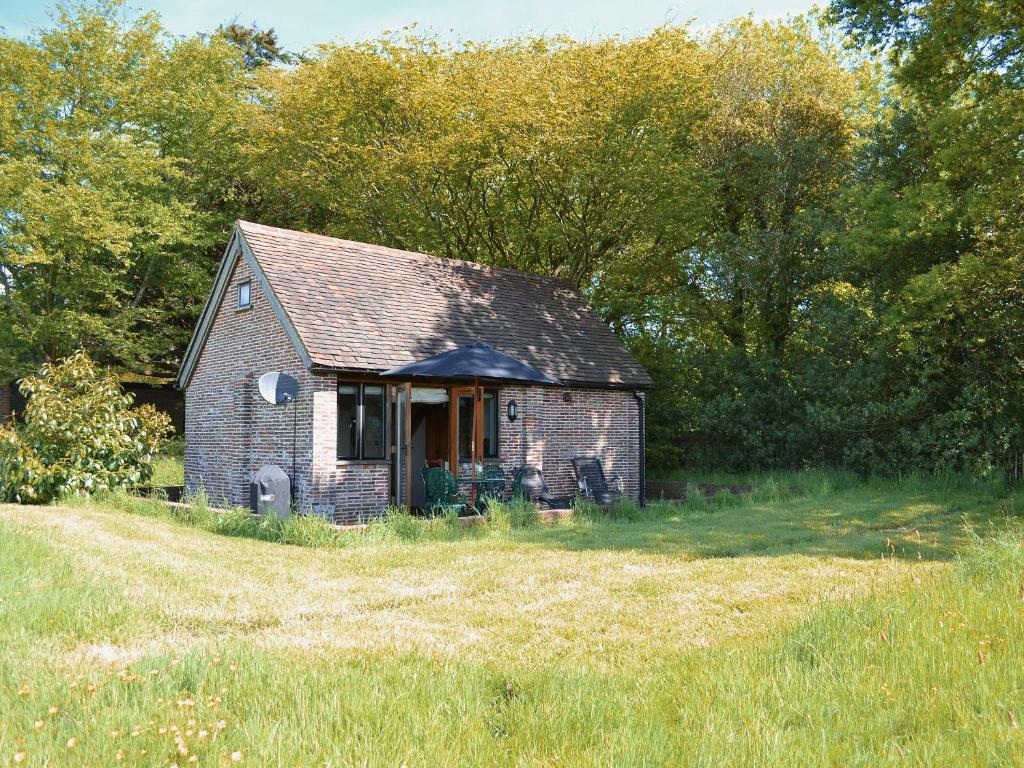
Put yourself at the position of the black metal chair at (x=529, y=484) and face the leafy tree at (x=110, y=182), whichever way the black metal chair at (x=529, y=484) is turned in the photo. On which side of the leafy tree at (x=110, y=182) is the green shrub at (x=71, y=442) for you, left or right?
left

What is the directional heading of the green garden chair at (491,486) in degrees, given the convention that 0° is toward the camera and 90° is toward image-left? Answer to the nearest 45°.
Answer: approximately 45°

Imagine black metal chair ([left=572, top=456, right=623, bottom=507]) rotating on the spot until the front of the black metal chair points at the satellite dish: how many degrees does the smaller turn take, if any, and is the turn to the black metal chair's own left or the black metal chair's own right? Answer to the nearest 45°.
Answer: approximately 90° to the black metal chair's own right

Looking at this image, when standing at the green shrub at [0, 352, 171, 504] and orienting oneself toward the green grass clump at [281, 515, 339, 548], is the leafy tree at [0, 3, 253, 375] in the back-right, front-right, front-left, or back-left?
back-left

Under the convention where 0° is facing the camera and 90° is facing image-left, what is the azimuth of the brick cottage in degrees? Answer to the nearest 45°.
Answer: approximately 315°

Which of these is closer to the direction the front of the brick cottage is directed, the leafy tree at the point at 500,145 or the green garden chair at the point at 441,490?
the green garden chair

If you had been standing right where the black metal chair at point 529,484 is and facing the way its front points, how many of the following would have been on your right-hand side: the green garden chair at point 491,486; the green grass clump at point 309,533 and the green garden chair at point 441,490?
3

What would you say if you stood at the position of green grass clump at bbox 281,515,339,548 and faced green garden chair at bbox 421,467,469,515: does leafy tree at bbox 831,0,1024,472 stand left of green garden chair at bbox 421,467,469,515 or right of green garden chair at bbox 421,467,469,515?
right

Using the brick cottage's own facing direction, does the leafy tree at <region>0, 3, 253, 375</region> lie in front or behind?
behind

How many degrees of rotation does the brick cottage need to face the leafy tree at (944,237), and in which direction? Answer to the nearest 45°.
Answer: approximately 45° to its left
